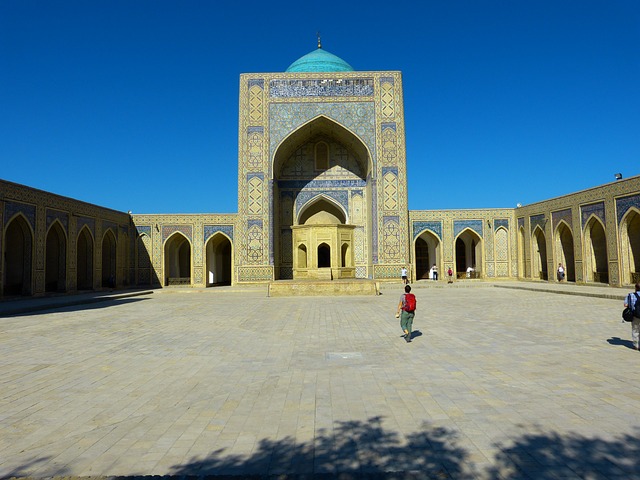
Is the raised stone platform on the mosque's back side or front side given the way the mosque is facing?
on the front side

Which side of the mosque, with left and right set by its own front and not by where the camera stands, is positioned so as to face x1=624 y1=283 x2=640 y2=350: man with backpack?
front

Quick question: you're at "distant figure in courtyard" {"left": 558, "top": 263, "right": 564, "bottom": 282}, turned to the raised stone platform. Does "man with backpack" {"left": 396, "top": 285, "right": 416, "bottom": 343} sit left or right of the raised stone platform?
left

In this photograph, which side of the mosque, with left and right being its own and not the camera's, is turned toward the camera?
front

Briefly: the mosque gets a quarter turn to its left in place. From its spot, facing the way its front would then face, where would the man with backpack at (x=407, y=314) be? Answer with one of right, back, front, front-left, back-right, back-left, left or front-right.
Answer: right
